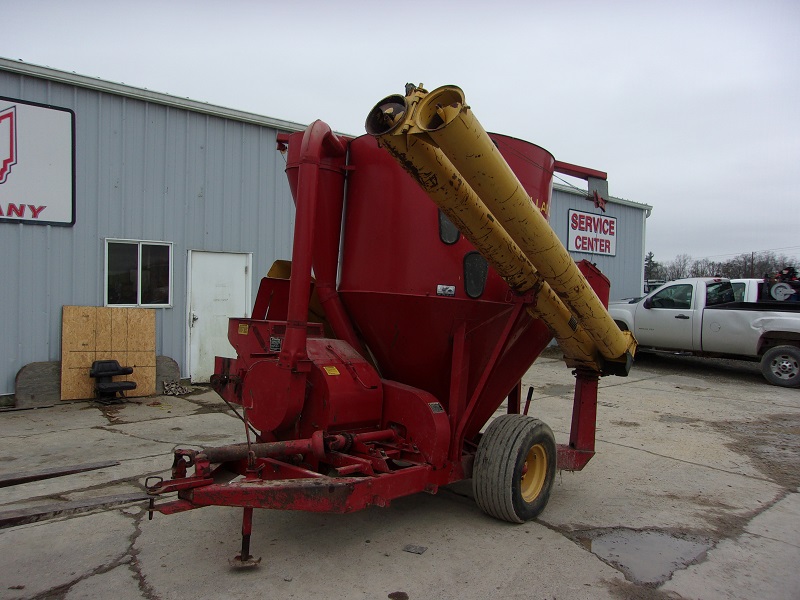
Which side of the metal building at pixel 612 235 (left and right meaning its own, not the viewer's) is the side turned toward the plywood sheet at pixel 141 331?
right

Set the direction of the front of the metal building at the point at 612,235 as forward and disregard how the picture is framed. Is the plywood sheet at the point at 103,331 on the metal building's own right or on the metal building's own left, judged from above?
on the metal building's own right

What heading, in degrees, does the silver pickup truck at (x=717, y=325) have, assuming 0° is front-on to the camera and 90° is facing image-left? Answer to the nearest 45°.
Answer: approximately 135°

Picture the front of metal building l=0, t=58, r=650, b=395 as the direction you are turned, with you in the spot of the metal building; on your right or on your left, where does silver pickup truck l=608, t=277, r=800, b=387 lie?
on your left

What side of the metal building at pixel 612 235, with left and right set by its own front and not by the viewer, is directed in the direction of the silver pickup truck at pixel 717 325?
front
